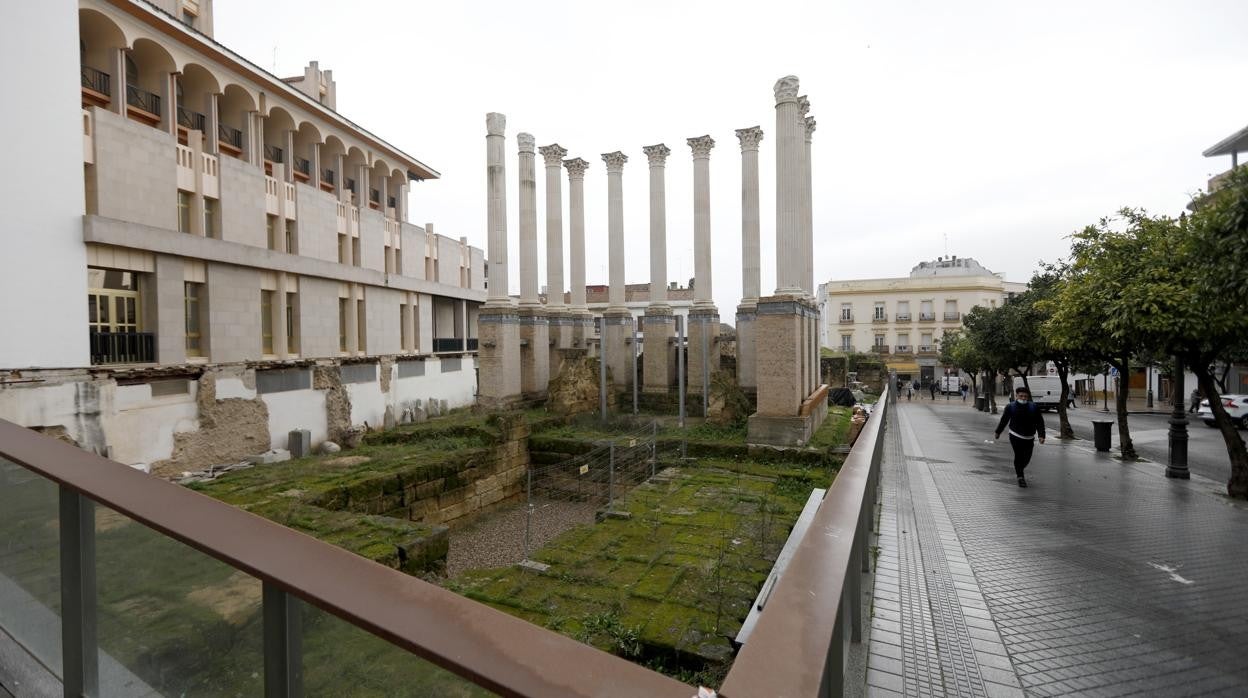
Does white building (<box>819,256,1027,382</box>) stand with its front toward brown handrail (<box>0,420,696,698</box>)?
yes

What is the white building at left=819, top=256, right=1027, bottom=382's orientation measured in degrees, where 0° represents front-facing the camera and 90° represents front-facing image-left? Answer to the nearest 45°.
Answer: approximately 0°

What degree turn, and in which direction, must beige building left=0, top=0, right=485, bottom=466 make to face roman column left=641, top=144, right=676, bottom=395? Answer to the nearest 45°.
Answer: approximately 45° to its left

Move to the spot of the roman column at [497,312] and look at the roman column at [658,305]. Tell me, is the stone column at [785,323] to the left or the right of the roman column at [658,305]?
right

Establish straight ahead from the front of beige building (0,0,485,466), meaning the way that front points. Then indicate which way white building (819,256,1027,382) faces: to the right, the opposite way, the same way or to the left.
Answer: to the right

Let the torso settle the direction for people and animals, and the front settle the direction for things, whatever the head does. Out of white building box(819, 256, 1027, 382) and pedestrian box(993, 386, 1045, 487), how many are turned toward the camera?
2

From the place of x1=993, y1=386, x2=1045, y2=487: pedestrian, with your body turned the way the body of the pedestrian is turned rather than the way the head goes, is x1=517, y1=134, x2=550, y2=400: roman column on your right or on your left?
on your right
